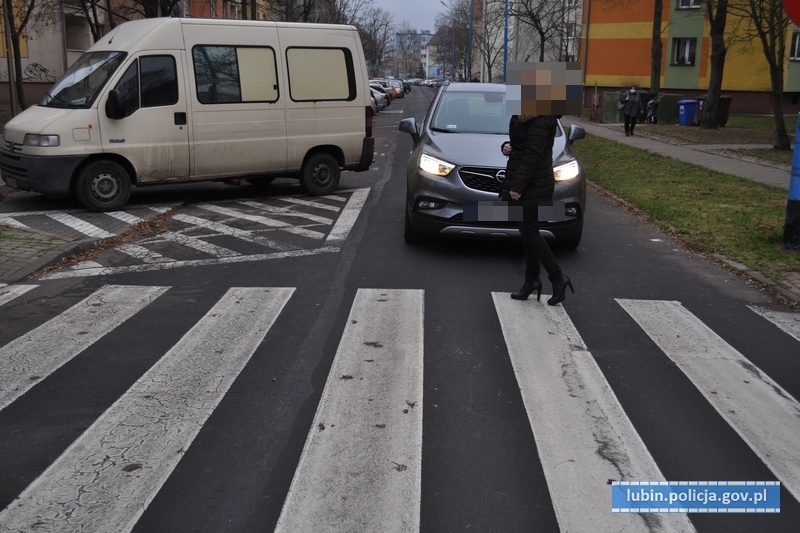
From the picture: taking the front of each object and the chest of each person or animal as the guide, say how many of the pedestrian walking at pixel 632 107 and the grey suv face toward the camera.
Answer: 2

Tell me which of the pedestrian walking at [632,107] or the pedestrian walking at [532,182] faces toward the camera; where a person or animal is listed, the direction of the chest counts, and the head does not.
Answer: the pedestrian walking at [632,107]

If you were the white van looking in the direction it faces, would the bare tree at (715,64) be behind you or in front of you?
behind

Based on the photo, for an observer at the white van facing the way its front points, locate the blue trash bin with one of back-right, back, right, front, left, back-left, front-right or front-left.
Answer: back

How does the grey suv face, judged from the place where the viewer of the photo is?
facing the viewer

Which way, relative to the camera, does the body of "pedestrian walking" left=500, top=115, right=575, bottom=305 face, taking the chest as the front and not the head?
to the viewer's left

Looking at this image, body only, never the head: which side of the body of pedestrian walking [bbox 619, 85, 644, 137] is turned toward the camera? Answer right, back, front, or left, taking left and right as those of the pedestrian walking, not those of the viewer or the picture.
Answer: front

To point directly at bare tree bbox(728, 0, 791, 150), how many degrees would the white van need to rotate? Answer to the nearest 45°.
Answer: approximately 180°

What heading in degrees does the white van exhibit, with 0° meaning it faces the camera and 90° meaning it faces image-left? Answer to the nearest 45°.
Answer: approximately 45°

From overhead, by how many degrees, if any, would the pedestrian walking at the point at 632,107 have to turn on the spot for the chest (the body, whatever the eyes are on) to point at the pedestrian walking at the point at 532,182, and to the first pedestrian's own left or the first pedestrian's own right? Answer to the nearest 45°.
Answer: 0° — they already face them

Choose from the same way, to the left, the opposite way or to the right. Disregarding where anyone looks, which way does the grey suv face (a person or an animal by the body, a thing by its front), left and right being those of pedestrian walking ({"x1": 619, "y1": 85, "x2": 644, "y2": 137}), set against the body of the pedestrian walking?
the same way

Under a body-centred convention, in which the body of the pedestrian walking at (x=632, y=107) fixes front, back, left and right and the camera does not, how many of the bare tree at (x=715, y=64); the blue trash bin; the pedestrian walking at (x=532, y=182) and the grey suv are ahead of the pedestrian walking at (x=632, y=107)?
2

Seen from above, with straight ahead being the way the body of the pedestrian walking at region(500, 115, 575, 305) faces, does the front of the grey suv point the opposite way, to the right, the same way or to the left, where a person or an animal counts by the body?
to the left
